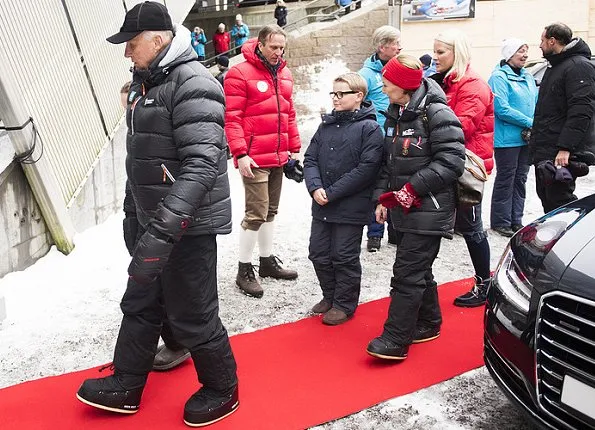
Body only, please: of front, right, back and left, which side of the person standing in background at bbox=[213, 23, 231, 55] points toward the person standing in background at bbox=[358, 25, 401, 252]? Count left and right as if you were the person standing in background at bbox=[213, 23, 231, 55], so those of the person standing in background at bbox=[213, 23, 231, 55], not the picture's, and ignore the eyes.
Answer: front

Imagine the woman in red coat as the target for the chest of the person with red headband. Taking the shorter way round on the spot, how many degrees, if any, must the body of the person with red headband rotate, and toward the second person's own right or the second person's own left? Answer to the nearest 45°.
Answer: approximately 135° to the second person's own right

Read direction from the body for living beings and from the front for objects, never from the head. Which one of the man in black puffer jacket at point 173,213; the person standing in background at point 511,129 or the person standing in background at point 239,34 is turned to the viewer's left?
the man in black puffer jacket

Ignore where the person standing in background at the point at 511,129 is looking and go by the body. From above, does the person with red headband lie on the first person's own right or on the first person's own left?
on the first person's own right

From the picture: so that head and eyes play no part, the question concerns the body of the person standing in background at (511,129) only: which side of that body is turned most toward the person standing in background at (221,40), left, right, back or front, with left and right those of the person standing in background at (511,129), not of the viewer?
back

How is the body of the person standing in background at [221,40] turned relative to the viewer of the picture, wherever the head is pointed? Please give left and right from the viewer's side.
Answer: facing the viewer

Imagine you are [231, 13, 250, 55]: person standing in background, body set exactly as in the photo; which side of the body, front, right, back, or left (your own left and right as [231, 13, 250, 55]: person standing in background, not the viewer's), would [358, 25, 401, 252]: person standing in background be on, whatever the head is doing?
front

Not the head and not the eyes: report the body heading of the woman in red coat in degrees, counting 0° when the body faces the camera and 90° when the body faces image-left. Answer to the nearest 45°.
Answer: approximately 90°

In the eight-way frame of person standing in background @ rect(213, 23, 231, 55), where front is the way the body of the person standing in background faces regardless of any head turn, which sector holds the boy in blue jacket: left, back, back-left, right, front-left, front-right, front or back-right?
front

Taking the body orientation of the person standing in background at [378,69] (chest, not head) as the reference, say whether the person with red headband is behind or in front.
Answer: in front

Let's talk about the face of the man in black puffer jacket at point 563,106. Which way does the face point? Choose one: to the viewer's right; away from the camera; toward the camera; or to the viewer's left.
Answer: to the viewer's left

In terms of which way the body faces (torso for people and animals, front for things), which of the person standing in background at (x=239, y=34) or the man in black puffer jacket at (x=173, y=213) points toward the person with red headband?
the person standing in background

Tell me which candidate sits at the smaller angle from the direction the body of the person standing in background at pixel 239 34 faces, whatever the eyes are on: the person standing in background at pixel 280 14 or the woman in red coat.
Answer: the woman in red coat

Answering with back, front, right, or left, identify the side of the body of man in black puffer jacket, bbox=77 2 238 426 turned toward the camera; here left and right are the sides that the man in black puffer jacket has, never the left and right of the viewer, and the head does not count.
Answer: left
